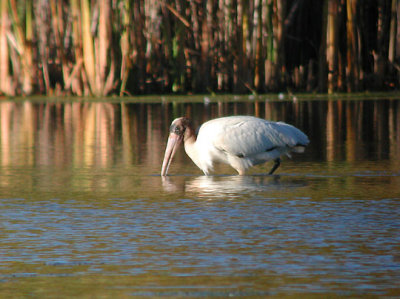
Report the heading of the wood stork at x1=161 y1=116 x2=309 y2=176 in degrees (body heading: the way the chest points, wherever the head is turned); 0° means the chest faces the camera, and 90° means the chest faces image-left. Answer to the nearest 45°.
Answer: approximately 90°
